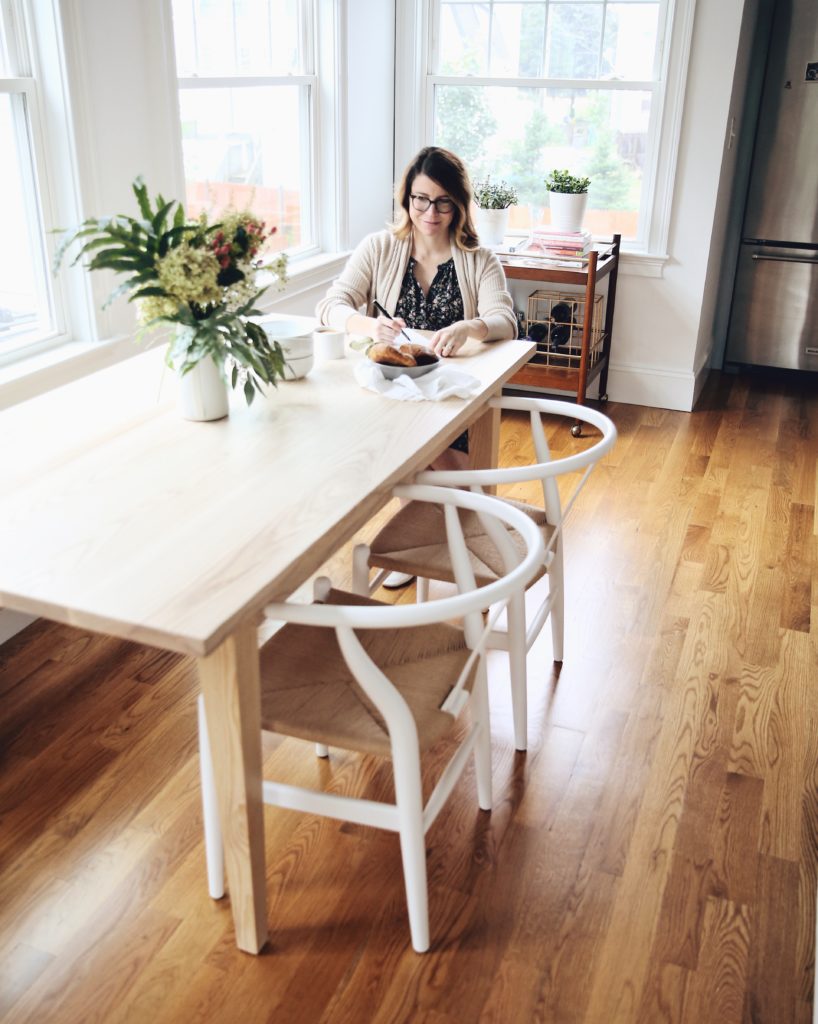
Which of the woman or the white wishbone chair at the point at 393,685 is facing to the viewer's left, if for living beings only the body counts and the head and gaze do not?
the white wishbone chair

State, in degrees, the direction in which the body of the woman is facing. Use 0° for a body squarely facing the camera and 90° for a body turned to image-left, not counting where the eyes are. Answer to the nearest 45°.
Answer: approximately 0°

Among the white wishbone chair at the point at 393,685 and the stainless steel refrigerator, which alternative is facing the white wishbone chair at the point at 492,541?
the stainless steel refrigerator

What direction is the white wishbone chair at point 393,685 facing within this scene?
to the viewer's left

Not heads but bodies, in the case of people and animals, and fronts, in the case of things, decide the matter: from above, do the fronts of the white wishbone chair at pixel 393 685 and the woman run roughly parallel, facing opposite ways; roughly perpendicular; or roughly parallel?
roughly perpendicular

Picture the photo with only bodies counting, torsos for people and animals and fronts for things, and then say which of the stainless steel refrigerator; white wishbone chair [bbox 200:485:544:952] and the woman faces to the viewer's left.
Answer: the white wishbone chair

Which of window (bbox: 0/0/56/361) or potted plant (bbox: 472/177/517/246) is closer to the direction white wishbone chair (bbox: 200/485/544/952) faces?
the window
